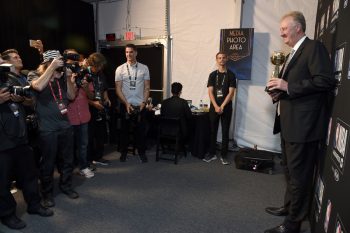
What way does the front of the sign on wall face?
toward the camera

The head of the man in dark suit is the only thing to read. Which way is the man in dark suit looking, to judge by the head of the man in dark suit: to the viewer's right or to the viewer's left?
to the viewer's left

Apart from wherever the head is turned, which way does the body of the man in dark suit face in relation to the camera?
to the viewer's left

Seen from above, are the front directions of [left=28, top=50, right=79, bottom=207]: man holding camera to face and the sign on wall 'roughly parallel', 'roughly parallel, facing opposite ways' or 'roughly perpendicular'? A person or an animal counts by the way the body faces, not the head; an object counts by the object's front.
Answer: roughly perpendicular

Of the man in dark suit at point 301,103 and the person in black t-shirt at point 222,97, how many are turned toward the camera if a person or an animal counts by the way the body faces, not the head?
1

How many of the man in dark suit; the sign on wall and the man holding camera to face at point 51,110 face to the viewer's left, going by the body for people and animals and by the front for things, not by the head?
1

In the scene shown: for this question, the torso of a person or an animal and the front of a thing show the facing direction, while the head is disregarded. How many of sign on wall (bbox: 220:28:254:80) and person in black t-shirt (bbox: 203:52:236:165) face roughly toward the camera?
2

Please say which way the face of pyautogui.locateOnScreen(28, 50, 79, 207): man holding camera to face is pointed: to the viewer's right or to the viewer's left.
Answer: to the viewer's right

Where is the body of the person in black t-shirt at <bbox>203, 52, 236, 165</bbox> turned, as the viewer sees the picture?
toward the camera
